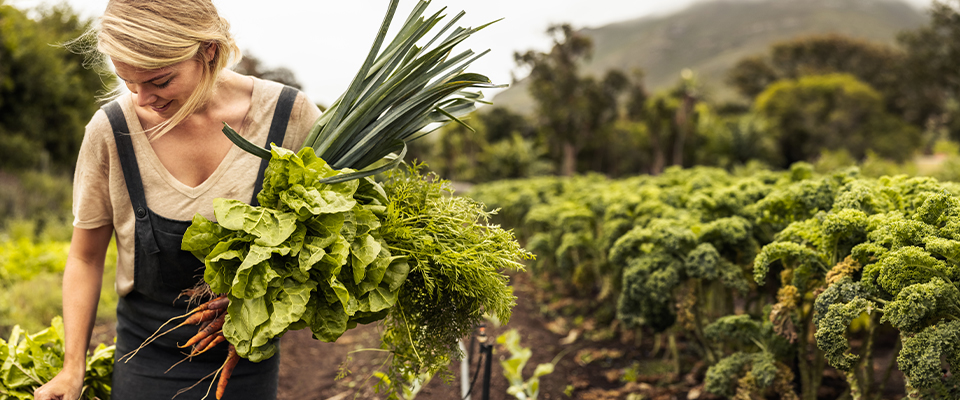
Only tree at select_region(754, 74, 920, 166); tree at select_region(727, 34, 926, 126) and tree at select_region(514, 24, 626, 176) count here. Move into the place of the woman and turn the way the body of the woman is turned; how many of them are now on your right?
0

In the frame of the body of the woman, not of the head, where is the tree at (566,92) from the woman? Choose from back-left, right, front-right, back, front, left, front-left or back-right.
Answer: back-left

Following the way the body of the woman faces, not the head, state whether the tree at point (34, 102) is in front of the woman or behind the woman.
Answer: behind

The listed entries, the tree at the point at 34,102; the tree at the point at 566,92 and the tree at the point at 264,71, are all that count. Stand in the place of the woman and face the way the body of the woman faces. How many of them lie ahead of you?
0

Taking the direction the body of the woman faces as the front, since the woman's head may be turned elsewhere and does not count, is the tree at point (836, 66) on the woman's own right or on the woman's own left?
on the woman's own left

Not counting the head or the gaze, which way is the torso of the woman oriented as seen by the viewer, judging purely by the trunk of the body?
toward the camera

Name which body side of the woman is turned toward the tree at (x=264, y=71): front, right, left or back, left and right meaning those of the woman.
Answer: back

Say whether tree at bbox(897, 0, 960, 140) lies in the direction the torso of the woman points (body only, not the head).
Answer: no

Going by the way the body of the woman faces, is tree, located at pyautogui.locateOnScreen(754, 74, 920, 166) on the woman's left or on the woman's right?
on the woman's left

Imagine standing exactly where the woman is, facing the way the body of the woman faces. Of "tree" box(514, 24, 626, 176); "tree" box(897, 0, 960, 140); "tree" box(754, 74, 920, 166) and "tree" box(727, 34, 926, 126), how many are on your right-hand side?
0
